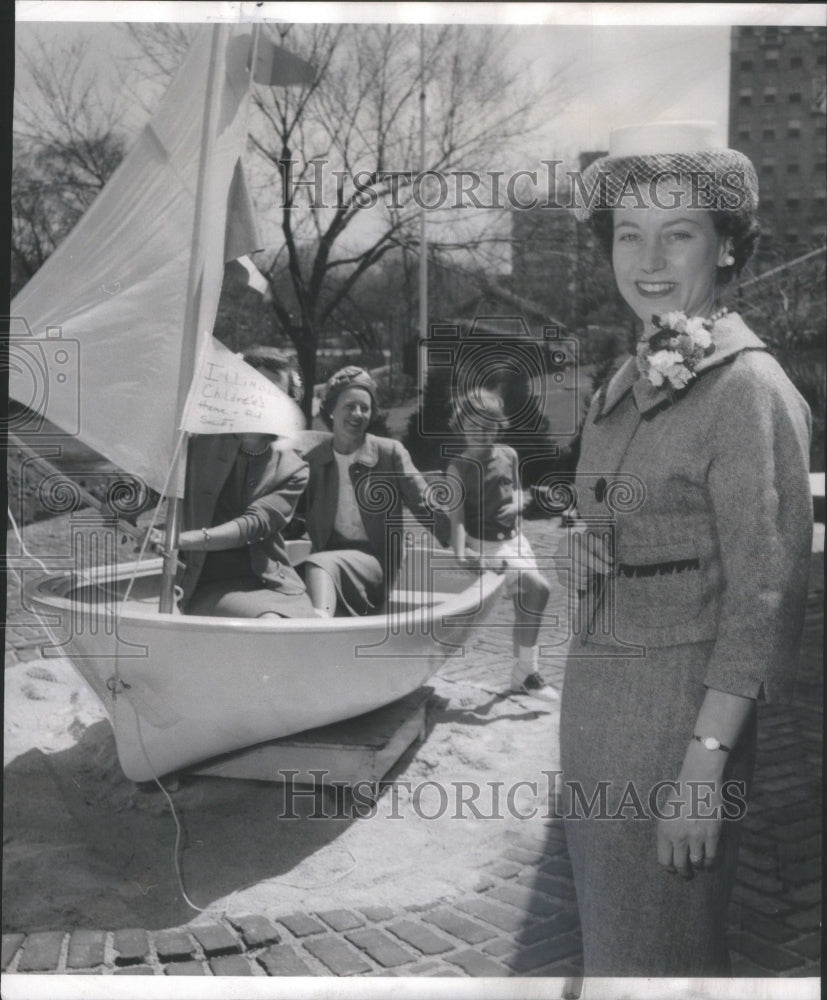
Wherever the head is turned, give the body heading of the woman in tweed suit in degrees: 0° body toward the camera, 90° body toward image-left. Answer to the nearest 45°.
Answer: approximately 45°

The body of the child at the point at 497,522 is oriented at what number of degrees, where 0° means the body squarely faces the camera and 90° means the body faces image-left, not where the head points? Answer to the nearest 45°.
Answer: approximately 315°

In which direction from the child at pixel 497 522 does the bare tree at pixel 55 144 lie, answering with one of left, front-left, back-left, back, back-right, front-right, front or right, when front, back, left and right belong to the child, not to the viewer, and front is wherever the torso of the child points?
back-right

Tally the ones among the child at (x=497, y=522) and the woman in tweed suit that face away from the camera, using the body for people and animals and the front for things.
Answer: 0
